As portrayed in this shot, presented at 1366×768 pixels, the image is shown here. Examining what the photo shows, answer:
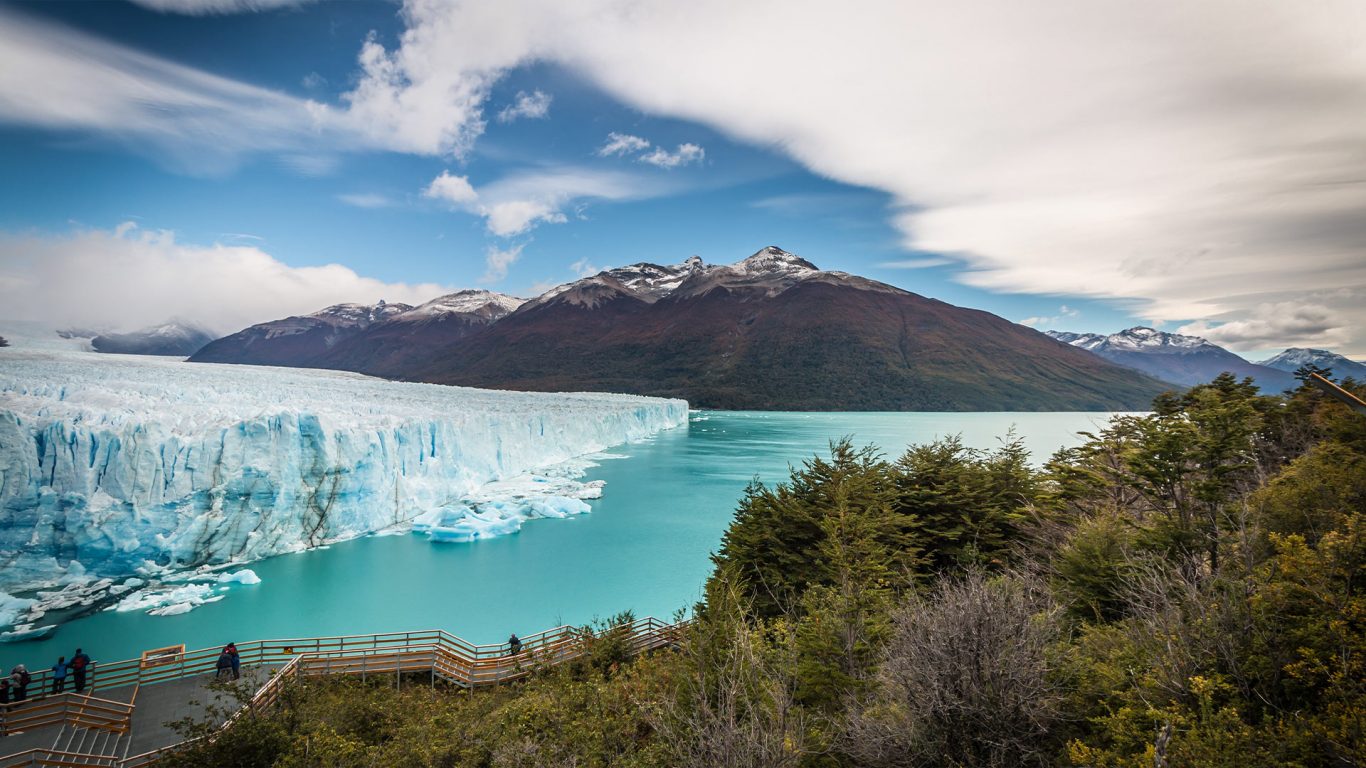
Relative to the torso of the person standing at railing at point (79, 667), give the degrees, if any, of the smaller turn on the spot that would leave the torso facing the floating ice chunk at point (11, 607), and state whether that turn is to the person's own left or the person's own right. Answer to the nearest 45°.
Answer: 0° — they already face it

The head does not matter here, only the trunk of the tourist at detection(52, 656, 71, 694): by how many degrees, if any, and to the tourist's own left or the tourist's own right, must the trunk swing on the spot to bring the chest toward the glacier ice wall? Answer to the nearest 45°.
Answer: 0° — they already face it

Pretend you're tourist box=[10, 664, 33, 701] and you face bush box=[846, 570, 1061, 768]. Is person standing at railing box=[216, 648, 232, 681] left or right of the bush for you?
left

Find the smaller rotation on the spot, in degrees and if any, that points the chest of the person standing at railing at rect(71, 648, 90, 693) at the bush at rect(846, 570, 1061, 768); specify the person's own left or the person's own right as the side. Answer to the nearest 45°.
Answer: approximately 135° to the person's own right

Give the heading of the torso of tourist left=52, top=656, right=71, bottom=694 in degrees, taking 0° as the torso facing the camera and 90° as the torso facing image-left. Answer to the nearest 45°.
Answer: approximately 180°

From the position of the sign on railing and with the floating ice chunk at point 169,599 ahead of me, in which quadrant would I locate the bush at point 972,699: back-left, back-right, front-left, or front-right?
back-right

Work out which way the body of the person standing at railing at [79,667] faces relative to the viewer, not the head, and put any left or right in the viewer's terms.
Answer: facing away from the viewer

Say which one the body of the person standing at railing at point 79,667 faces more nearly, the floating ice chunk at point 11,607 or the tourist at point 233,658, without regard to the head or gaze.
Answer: the floating ice chunk

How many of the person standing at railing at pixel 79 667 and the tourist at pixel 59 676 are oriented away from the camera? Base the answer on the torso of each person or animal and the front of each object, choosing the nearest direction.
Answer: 2
